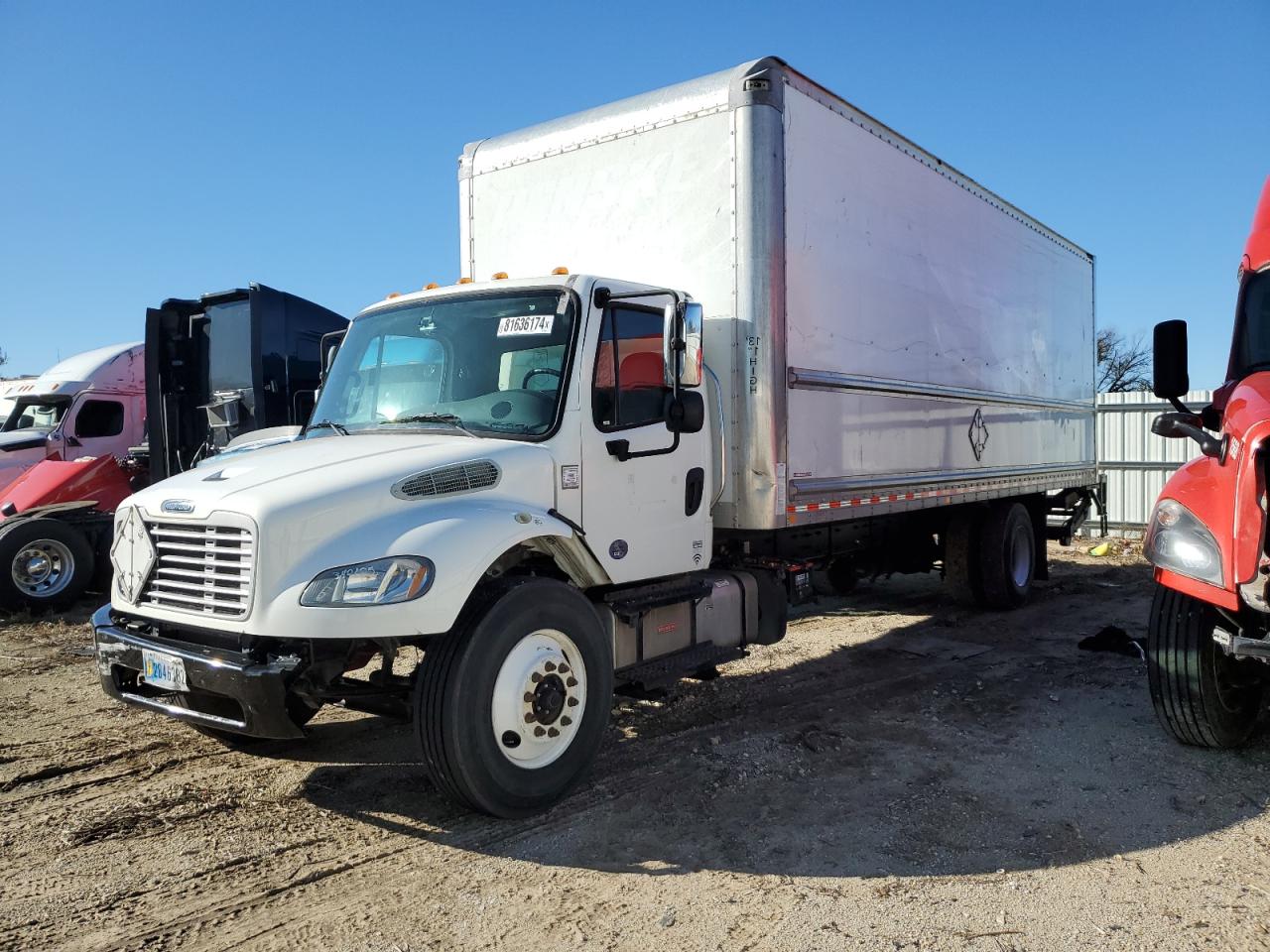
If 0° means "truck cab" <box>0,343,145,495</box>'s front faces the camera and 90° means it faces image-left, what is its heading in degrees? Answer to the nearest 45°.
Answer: approximately 45°

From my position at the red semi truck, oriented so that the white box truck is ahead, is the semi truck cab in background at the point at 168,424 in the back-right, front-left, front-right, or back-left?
front-right

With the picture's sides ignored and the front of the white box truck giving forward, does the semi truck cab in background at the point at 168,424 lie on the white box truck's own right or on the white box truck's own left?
on the white box truck's own right

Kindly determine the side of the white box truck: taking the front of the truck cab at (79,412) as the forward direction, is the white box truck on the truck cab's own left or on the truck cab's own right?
on the truck cab's own left

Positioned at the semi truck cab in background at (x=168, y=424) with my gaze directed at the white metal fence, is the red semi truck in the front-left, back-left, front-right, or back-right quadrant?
front-right

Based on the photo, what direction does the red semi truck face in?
toward the camera

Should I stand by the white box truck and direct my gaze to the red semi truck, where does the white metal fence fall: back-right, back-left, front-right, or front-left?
front-left

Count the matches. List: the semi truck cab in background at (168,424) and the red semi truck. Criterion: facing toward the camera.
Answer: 1

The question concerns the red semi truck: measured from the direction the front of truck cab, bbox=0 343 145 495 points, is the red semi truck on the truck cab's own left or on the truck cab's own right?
on the truck cab's own left

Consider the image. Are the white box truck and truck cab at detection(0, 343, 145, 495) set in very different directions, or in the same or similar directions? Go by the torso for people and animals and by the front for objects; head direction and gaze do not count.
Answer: same or similar directions

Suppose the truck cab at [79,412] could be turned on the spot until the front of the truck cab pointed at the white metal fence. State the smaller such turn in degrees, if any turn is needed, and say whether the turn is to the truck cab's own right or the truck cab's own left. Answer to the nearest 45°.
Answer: approximately 135° to the truck cab's own left

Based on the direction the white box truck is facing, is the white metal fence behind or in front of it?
behind

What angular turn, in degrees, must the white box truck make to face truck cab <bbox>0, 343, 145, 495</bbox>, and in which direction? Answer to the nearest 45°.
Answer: approximately 90° to its right
